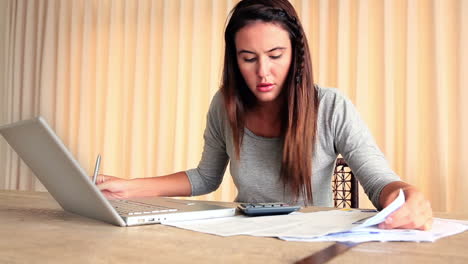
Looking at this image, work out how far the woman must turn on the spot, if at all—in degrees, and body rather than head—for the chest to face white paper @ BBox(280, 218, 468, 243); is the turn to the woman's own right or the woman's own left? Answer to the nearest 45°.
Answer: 0° — they already face it

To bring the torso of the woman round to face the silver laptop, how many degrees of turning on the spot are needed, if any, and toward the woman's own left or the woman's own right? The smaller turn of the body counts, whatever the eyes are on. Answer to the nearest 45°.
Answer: approximately 45° to the woman's own right

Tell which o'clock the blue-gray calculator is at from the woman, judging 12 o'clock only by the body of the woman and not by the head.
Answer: The blue-gray calculator is roughly at 12 o'clock from the woman.

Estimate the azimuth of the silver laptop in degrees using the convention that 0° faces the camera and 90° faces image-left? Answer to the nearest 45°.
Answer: approximately 225°

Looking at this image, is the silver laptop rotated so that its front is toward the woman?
yes

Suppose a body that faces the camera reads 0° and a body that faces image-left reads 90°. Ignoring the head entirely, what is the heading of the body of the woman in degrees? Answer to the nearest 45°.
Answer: approximately 0°

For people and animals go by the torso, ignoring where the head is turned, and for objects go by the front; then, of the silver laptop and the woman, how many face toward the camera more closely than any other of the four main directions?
1
